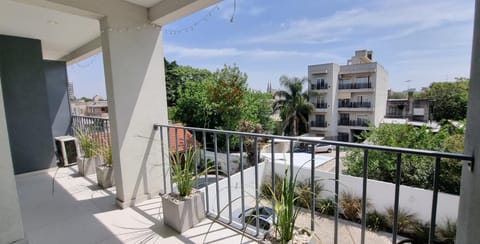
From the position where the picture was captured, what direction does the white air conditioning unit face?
facing the viewer and to the right of the viewer

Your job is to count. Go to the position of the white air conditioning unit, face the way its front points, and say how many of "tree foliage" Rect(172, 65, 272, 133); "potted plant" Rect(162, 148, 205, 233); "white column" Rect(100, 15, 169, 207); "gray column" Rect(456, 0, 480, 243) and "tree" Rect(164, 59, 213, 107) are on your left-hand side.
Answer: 2

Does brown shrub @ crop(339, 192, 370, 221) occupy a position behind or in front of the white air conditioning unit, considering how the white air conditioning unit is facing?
in front

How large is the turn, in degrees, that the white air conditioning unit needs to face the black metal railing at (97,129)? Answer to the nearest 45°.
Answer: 0° — it already faces it
